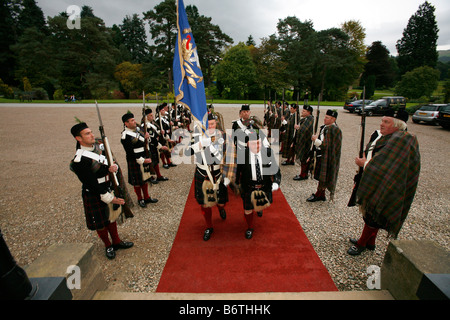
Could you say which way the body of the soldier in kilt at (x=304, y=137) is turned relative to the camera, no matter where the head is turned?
to the viewer's left

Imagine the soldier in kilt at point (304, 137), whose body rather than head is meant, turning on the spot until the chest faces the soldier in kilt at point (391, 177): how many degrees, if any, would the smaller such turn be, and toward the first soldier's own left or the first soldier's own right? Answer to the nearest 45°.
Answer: approximately 90° to the first soldier's own left

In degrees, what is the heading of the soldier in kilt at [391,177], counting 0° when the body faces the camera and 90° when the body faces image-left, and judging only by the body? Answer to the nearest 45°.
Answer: approximately 90°

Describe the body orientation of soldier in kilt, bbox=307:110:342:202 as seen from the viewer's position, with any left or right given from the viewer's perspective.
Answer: facing to the left of the viewer

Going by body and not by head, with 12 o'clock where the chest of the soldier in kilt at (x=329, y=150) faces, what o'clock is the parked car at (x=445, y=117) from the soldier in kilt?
The parked car is roughly at 4 o'clock from the soldier in kilt.

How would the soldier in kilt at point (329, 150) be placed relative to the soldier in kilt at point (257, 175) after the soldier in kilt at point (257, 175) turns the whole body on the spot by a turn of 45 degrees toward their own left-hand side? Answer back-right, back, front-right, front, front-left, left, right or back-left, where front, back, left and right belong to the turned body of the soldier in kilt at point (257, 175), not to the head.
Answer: left

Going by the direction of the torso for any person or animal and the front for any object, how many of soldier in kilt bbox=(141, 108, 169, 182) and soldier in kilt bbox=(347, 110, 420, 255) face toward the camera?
0

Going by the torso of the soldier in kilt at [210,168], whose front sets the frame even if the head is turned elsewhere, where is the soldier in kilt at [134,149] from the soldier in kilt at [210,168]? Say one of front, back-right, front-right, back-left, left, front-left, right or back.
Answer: back-right

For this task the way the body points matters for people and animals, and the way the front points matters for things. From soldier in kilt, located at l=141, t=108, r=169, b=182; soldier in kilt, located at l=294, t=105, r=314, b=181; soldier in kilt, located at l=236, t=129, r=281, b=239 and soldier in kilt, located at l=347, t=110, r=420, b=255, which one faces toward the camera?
soldier in kilt, located at l=236, t=129, r=281, b=239

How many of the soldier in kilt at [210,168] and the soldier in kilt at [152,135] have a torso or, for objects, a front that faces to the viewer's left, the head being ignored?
0

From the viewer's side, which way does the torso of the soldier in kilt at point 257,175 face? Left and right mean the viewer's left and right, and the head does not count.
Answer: facing the viewer

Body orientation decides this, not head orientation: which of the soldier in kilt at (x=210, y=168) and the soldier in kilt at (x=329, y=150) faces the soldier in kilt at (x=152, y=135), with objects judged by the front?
the soldier in kilt at (x=329, y=150)

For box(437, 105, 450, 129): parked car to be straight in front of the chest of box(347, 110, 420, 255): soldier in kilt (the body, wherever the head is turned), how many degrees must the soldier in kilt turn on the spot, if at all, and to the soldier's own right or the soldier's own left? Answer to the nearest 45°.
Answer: approximately 90° to the soldier's own right

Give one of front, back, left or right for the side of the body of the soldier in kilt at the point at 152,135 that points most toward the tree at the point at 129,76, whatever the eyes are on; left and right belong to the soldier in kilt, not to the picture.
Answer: left

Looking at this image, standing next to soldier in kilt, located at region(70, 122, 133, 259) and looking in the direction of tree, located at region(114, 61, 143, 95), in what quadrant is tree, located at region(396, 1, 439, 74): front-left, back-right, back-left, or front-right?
front-right

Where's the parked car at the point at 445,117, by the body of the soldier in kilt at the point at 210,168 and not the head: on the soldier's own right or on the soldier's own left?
on the soldier's own left
